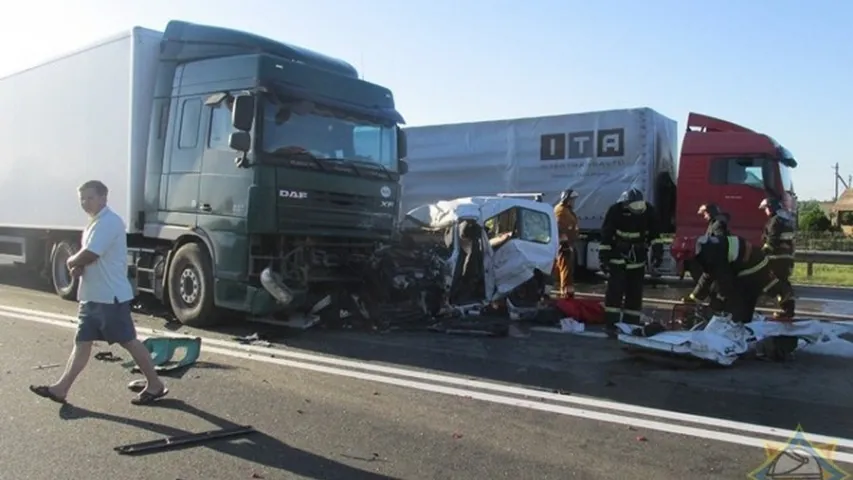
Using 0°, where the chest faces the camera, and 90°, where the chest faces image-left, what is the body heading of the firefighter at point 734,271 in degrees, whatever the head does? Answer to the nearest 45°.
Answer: approximately 90°

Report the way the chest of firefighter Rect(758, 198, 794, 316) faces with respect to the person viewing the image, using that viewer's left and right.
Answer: facing to the left of the viewer

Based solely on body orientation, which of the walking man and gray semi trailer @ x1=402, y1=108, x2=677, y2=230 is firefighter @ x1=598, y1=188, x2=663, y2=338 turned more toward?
the walking man

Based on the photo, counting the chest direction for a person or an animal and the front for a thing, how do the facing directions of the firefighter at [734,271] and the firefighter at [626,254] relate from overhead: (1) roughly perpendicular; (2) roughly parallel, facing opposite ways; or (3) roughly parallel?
roughly perpendicular

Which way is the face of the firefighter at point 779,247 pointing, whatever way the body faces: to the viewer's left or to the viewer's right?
to the viewer's left

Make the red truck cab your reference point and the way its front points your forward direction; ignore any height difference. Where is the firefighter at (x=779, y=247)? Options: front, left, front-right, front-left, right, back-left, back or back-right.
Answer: right

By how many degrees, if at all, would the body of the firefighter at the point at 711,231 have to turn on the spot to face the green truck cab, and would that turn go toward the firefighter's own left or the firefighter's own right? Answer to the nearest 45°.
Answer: approximately 45° to the firefighter's own left

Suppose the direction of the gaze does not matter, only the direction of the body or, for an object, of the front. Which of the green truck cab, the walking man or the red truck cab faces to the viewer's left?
the walking man

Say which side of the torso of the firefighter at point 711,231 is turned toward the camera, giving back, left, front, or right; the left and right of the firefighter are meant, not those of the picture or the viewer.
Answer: left

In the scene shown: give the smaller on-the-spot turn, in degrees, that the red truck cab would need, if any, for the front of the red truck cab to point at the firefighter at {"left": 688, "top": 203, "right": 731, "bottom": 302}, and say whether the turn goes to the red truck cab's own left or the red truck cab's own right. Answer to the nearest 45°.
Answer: approximately 90° to the red truck cab's own right

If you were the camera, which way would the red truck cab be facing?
facing to the right of the viewer
